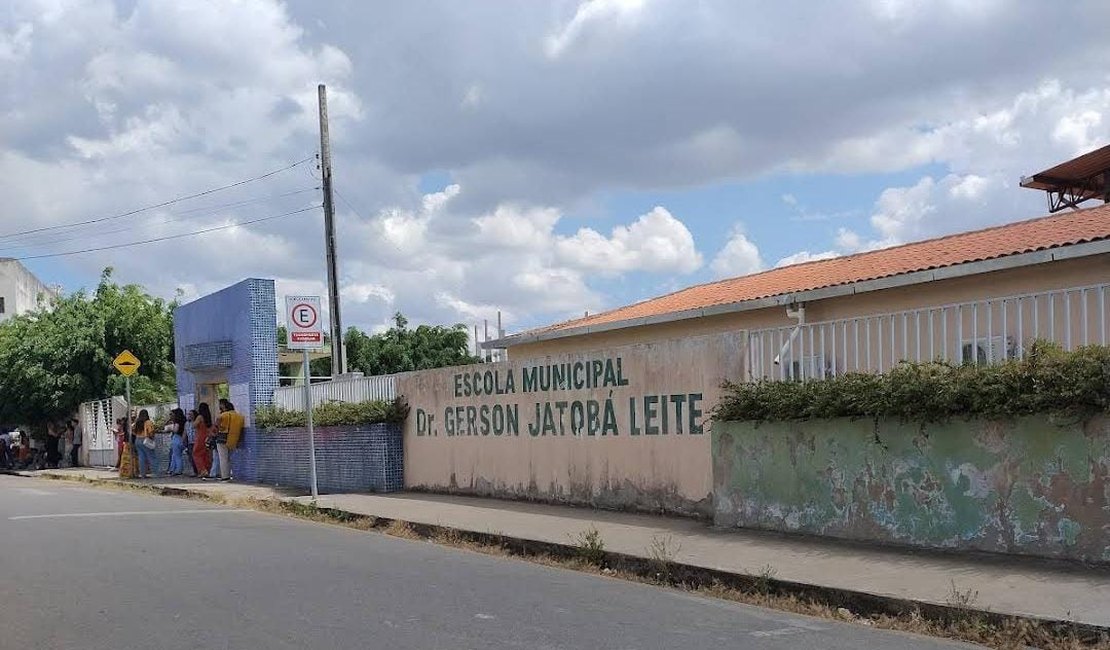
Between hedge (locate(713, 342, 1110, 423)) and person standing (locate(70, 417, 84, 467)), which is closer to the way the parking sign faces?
the hedge

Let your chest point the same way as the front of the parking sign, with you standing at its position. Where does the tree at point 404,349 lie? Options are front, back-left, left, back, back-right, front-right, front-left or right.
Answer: back

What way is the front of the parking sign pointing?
toward the camera

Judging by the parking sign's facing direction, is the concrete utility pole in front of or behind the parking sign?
behind

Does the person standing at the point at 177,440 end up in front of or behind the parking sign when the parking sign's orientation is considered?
behind

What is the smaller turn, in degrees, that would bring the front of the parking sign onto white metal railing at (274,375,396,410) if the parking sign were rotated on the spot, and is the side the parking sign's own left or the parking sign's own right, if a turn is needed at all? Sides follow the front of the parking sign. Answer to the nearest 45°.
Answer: approximately 180°

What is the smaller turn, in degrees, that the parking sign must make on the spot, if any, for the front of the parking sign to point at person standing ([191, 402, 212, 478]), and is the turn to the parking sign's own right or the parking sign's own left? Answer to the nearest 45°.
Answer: approximately 180°

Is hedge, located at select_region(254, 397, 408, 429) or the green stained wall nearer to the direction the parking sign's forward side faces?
the green stained wall

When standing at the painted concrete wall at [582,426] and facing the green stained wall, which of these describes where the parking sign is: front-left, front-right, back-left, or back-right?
back-right

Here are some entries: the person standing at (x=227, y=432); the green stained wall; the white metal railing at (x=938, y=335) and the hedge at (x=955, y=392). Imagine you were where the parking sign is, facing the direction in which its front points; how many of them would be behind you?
1

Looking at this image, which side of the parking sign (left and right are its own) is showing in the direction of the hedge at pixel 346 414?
back
